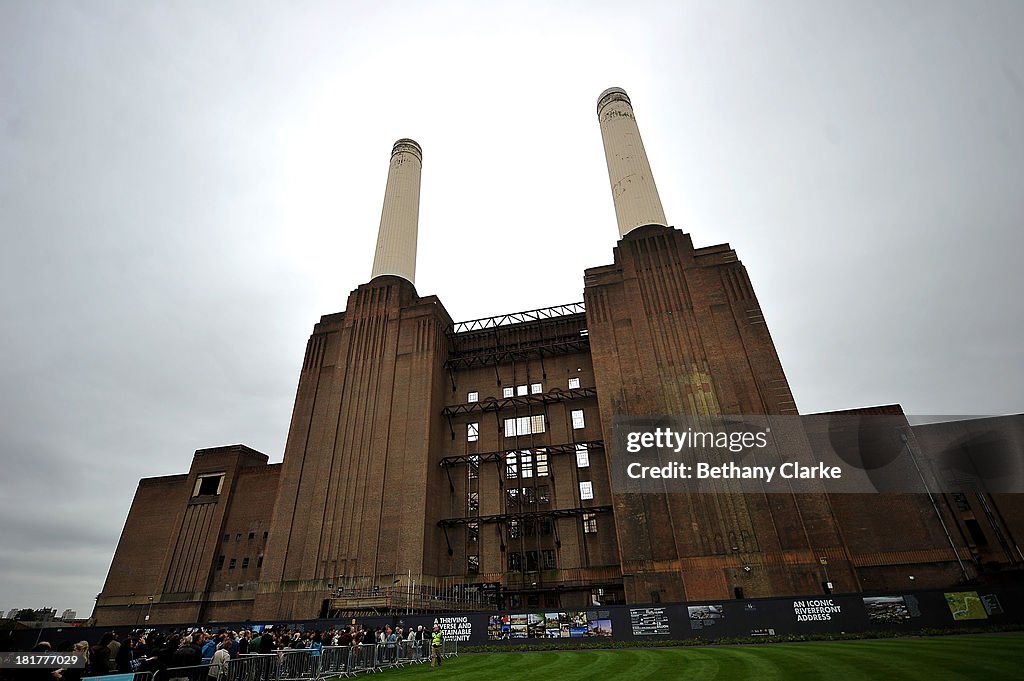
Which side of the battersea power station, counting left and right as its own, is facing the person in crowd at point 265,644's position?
front

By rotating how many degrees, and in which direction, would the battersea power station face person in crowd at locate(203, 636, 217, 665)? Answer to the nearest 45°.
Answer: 0° — it already faces them

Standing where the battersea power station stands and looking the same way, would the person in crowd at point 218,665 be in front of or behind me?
in front

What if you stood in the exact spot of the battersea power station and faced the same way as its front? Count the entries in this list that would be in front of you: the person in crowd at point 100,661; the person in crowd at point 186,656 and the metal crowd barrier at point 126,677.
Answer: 3

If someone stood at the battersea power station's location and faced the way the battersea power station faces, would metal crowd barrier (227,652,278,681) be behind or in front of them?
in front

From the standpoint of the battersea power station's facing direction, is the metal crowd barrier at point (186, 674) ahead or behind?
ahead

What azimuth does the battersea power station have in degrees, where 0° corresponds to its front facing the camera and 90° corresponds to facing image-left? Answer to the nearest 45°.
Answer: approximately 0°
